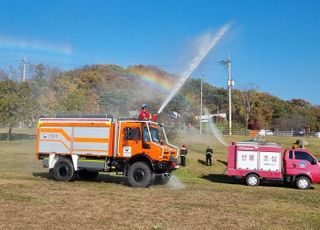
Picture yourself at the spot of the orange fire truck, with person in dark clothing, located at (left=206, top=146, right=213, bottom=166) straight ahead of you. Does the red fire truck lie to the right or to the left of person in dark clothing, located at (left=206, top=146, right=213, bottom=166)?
right

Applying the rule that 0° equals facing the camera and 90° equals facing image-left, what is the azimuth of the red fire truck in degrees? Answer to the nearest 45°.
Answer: approximately 270°

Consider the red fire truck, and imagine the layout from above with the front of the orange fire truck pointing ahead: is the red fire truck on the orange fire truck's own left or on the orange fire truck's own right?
on the orange fire truck's own left

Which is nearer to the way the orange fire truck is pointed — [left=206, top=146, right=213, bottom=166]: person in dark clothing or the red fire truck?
the red fire truck

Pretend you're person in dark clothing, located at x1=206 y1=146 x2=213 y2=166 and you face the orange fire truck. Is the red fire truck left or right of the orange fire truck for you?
left

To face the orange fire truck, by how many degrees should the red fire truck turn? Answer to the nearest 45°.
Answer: approximately 135° to its right

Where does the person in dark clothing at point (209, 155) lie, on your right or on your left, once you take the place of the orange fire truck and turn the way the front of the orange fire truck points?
on your left

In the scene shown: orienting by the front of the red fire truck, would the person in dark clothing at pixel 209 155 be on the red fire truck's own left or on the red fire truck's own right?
on the red fire truck's own left

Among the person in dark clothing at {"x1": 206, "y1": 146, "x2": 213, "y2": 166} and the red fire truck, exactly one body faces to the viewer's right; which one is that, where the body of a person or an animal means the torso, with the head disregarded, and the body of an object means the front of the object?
the red fire truck
